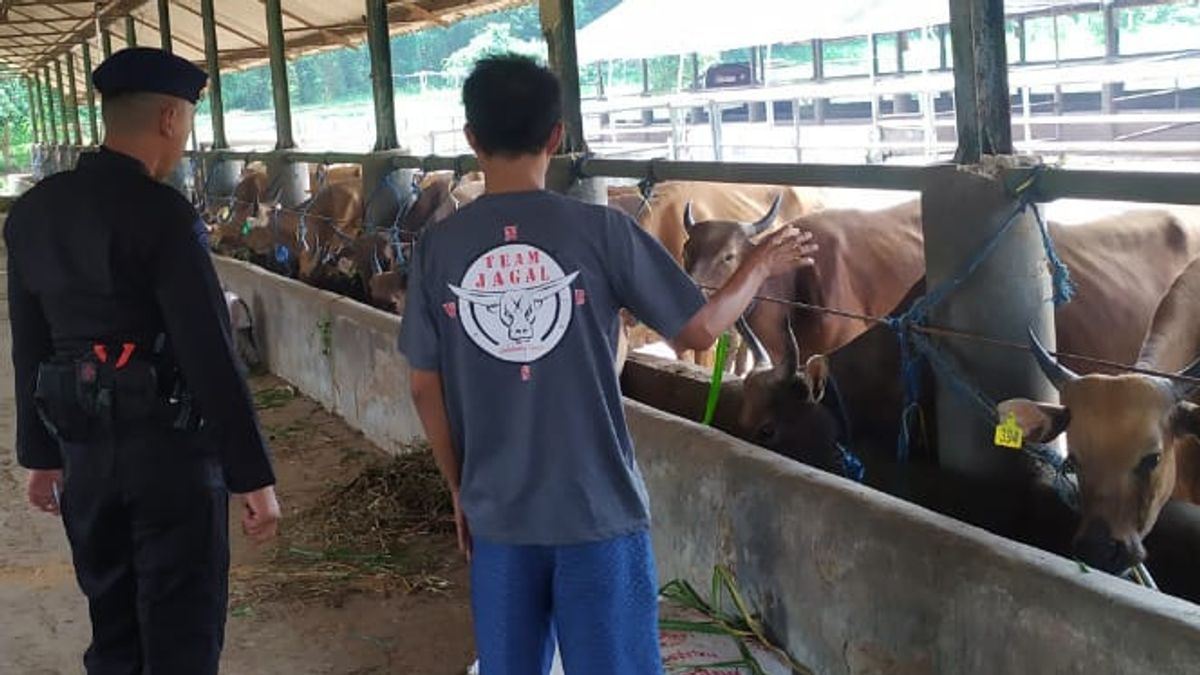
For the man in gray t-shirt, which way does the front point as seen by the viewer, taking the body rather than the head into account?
away from the camera

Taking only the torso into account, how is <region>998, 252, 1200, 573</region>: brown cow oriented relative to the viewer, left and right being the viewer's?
facing the viewer and to the left of the viewer

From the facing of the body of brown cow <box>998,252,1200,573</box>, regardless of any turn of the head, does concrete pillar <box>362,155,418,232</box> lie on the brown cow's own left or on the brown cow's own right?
on the brown cow's own right

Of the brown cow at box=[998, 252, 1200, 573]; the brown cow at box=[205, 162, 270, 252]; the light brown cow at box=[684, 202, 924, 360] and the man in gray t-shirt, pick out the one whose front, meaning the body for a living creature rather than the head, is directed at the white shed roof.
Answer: the man in gray t-shirt

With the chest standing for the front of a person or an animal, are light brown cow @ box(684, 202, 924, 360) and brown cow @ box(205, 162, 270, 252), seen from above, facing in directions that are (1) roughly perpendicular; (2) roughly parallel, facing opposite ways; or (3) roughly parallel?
roughly parallel

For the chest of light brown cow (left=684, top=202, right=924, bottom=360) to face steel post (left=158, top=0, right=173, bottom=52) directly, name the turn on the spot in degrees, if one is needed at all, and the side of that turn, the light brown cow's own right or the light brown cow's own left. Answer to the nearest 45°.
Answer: approximately 90° to the light brown cow's own right

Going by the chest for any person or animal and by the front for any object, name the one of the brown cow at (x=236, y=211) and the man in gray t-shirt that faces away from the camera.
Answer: the man in gray t-shirt

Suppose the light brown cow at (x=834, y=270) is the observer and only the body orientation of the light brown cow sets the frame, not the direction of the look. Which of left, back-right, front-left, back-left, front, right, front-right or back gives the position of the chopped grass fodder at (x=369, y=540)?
front

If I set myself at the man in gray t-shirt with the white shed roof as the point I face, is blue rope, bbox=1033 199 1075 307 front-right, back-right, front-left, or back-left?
front-right

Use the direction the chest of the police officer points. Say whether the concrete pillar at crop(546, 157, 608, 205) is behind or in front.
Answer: in front

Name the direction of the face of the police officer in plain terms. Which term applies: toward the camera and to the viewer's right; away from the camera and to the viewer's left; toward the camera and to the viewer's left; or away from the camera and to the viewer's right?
away from the camera and to the viewer's right

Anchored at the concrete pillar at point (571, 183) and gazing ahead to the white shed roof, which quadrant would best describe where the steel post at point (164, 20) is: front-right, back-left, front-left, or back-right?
front-left

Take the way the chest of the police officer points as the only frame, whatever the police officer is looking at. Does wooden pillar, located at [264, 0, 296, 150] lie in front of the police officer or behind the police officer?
in front

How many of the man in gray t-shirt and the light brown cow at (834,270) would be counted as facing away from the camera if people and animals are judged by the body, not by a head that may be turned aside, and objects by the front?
1
